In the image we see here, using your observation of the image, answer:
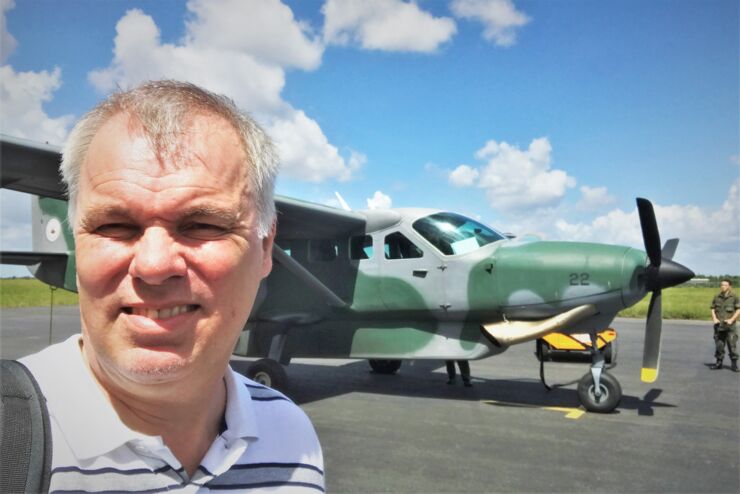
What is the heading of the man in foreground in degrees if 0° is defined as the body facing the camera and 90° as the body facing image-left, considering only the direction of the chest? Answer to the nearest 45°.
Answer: approximately 0°

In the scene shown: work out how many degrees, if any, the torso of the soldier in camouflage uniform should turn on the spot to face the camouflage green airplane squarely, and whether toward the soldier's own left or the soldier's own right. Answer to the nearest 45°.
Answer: approximately 45° to the soldier's own right

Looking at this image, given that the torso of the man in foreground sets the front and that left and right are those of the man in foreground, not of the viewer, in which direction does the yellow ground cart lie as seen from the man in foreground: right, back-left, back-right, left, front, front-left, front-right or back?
back-left

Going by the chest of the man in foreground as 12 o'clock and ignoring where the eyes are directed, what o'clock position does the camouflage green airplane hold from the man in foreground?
The camouflage green airplane is roughly at 7 o'clock from the man in foreground.
